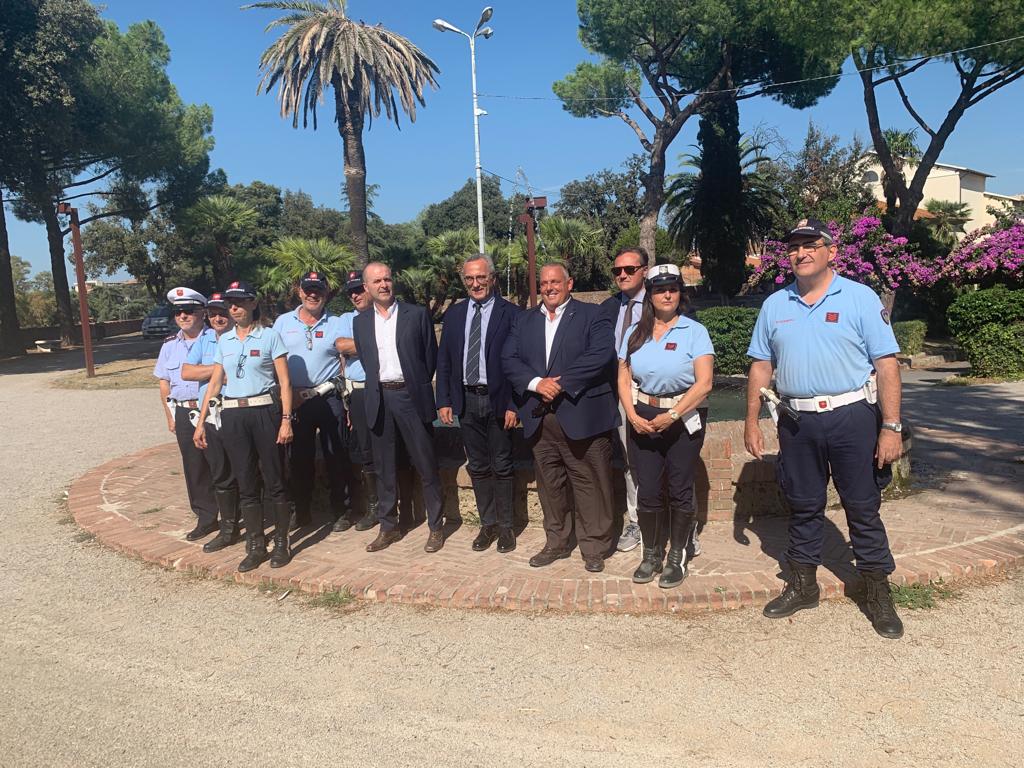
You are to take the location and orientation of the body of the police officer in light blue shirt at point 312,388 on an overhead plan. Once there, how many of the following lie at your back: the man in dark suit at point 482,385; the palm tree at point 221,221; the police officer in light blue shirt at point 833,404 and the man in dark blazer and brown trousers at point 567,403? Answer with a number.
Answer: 1

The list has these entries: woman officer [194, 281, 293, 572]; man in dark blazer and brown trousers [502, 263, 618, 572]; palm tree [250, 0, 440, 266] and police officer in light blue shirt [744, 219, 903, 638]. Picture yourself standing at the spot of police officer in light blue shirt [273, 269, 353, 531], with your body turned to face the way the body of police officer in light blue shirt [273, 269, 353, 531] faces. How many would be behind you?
1

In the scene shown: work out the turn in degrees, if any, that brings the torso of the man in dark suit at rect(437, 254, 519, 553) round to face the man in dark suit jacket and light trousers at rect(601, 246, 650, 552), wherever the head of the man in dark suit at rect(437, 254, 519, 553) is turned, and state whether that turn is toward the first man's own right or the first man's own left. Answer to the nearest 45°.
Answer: approximately 90° to the first man's own left

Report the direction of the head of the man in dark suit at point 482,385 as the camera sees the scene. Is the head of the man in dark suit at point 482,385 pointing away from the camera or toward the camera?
toward the camera

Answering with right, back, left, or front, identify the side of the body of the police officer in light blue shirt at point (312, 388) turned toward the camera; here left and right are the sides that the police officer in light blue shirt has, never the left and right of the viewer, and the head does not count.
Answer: front

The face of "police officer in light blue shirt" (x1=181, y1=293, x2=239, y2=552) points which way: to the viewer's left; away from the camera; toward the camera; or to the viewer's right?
toward the camera

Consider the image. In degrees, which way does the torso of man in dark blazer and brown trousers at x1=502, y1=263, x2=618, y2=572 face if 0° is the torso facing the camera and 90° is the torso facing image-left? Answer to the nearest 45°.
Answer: approximately 45°

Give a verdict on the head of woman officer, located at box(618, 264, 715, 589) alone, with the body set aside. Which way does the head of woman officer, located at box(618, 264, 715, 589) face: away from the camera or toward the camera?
toward the camera

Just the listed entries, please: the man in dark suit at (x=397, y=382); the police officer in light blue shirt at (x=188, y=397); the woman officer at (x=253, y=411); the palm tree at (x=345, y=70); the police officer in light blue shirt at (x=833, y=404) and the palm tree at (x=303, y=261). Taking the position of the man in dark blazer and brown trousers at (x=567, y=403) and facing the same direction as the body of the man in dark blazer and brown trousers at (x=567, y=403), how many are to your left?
1

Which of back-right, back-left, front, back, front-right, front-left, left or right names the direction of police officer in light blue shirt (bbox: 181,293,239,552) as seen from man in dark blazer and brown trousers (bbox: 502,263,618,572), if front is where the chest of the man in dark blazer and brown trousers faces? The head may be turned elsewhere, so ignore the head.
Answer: front-right

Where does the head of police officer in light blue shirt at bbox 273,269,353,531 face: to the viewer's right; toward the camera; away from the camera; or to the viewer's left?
toward the camera

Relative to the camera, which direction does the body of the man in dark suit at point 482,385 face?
toward the camera

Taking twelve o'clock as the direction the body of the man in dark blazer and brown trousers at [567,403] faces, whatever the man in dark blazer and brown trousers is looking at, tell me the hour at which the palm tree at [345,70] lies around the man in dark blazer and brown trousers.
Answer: The palm tree is roughly at 4 o'clock from the man in dark blazer and brown trousers.

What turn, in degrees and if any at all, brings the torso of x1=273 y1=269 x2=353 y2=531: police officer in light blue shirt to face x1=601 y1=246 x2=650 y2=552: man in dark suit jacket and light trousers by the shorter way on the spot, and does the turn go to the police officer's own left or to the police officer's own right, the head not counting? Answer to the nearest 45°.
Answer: approximately 45° to the police officer's own left

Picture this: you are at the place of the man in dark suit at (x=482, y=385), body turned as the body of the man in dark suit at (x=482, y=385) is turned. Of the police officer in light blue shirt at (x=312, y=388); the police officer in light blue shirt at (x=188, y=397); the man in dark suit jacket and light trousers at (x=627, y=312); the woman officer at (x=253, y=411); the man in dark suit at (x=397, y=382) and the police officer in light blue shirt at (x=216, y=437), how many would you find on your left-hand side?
1

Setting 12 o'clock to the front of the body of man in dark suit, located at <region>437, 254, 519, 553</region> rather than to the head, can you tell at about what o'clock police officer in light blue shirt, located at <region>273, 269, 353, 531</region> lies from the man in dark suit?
The police officer in light blue shirt is roughly at 4 o'clock from the man in dark suit.

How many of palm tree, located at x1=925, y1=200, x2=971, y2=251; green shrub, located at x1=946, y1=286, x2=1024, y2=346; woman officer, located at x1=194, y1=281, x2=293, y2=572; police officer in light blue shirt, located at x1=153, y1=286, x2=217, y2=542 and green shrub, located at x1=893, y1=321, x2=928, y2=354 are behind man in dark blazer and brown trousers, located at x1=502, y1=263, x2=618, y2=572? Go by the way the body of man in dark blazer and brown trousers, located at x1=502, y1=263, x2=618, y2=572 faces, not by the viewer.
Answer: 3

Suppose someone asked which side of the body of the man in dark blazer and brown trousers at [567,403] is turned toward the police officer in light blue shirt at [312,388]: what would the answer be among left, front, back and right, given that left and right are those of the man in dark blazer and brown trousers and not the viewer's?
right

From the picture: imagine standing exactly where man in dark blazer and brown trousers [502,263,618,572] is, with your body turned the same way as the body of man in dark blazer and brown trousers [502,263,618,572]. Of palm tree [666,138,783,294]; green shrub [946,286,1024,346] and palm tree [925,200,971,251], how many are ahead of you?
0

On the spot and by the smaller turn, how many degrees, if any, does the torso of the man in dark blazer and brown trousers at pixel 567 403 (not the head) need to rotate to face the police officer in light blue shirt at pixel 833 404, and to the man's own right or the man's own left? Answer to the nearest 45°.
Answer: approximately 90° to the man's own left

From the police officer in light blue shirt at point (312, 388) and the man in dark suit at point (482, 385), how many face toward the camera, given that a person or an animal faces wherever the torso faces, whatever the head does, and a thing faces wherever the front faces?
2

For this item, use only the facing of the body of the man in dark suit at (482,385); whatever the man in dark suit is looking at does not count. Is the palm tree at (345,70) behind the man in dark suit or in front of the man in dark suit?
behind
